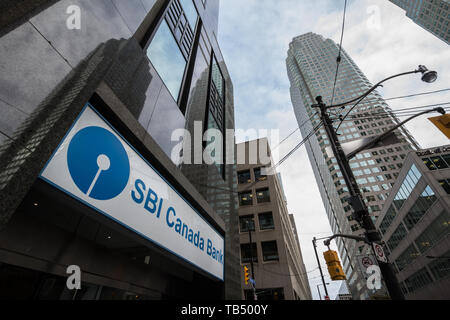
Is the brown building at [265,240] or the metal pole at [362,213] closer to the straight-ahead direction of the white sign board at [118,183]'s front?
the metal pole

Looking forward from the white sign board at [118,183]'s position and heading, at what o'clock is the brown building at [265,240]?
The brown building is roughly at 9 o'clock from the white sign board.

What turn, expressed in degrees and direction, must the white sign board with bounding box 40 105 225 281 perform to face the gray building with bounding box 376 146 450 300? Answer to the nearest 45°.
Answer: approximately 45° to its left

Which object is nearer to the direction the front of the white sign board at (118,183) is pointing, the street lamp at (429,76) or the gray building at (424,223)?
the street lamp

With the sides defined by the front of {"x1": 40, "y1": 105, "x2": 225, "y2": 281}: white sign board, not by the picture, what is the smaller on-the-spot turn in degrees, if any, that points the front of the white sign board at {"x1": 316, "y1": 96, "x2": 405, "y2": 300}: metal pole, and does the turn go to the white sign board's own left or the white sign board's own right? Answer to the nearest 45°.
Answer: approximately 45° to the white sign board's own left

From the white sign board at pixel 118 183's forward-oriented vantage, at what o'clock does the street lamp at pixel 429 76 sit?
The street lamp is roughly at 11 o'clock from the white sign board.

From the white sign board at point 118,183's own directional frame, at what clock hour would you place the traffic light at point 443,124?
The traffic light is roughly at 11 o'clock from the white sign board.

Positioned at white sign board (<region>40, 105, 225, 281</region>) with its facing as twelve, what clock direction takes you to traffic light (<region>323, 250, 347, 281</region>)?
The traffic light is roughly at 10 o'clock from the white sign board.

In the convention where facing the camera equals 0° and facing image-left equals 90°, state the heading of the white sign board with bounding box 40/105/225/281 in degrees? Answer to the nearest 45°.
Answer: approximately 315°
